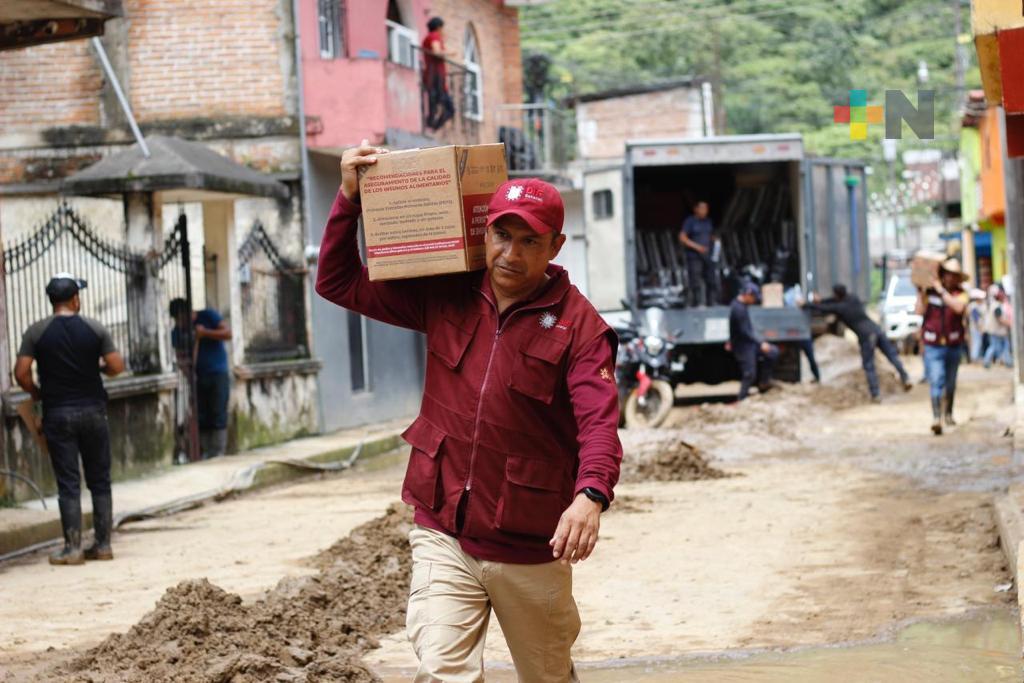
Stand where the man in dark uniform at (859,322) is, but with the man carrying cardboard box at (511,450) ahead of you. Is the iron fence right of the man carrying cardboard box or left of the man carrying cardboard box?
right

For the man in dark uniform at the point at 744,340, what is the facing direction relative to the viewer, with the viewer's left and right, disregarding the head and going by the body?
facing to the right of the viewer

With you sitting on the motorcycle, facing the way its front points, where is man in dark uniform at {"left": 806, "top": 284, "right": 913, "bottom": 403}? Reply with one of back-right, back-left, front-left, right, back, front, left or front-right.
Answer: back-left

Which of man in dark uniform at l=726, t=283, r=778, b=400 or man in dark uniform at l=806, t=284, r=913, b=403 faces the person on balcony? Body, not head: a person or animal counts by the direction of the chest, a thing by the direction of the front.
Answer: man in dark uniform at l=806, t=284, r=913, b=403

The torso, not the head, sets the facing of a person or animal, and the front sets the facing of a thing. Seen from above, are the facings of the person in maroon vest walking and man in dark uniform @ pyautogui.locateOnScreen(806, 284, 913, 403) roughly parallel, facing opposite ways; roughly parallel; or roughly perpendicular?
roughly perpendicular

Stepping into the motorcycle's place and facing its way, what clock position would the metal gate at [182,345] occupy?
The metal gate is roughly at 2 o'clock from the motorcycle.

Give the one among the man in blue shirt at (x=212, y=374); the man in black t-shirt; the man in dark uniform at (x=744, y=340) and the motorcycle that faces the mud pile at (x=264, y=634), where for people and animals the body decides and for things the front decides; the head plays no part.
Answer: the motorcycle
